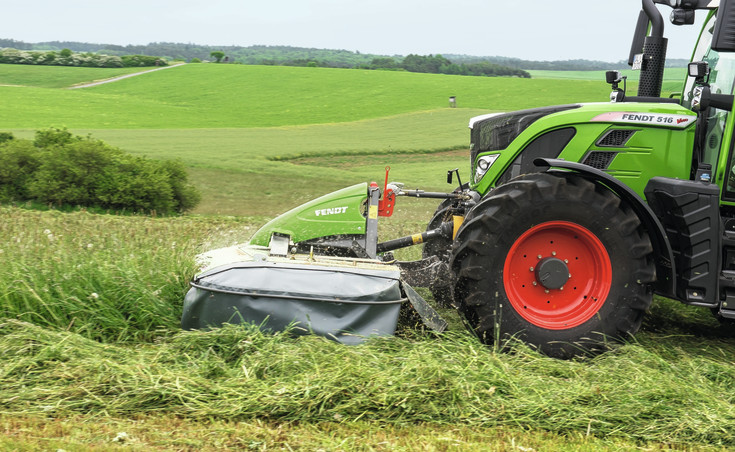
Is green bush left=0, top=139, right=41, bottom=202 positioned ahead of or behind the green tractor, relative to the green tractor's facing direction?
ahead

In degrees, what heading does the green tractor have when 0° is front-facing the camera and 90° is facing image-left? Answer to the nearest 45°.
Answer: approximately 90°

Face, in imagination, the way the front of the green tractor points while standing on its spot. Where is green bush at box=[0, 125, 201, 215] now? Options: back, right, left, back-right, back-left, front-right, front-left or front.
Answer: front-right
